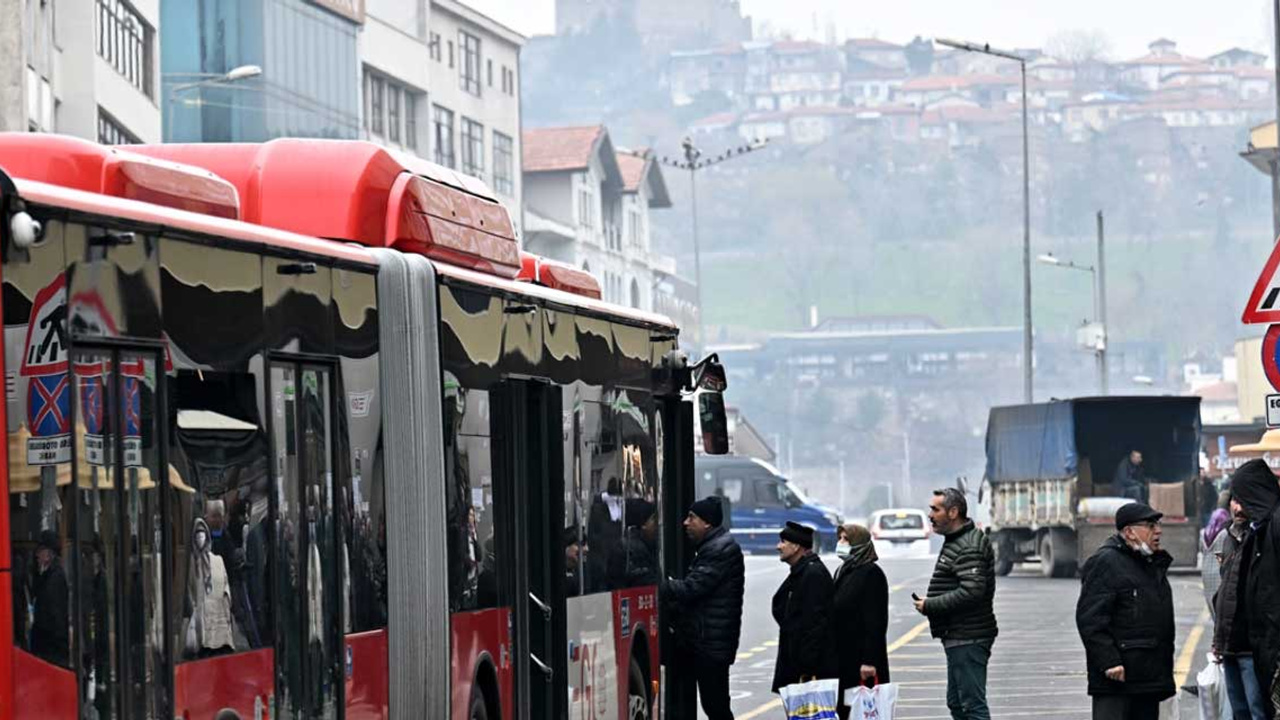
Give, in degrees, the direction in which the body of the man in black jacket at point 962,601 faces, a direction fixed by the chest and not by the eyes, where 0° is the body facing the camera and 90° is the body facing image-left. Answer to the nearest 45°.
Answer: approximately 90°

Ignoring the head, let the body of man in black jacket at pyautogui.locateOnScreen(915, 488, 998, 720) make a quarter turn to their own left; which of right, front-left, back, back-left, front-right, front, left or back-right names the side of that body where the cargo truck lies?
back

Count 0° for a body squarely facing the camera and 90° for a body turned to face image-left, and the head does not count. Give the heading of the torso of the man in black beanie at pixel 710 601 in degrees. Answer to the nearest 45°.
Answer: approximately 90°

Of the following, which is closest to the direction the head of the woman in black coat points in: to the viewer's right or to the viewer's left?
to the viewer's left

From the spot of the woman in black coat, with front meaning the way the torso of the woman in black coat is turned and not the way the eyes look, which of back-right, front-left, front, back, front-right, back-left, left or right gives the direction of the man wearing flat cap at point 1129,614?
back-left

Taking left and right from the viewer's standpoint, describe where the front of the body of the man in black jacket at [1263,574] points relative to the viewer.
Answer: facing to the left of the viewer

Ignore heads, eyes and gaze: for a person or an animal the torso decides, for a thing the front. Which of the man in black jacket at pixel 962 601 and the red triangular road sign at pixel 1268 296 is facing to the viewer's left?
the man in black jacket

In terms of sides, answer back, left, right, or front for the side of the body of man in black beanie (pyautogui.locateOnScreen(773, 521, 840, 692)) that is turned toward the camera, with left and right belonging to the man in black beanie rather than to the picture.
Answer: left

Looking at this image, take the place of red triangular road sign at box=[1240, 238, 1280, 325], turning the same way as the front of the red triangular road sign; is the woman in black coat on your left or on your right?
on your right

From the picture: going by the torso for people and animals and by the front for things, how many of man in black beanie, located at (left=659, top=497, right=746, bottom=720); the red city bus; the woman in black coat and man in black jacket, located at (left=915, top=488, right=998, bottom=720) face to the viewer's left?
3
